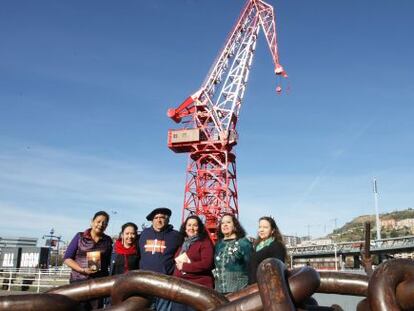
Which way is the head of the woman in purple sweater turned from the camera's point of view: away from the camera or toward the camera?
toward the camera

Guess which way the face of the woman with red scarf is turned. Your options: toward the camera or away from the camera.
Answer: toward the camera

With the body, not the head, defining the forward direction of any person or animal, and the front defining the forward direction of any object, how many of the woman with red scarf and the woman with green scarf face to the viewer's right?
0

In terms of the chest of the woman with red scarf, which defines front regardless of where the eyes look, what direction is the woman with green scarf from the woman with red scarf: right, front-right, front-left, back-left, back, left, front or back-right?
front-left

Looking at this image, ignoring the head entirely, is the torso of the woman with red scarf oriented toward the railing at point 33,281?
no

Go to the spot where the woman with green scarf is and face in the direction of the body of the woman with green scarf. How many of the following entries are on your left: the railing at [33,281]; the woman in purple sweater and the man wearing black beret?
0

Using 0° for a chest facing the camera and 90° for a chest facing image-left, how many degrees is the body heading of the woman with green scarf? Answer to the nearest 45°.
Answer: approximately 45°

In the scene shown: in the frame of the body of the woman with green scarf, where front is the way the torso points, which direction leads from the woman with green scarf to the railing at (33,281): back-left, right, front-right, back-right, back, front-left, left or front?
right

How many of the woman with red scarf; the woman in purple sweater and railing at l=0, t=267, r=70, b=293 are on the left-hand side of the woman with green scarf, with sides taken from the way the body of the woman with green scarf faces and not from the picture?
0

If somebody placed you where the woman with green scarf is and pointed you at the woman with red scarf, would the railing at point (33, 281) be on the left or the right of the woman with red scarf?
right

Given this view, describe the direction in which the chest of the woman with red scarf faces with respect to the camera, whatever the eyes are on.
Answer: toward the camera

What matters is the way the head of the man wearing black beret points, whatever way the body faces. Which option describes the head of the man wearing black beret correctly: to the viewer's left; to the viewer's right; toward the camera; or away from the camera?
toward the camera

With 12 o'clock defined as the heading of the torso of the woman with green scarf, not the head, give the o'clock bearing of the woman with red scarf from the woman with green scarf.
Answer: The woman with red scarf is roughly at 2 o'clock from the woman with green scarf.
